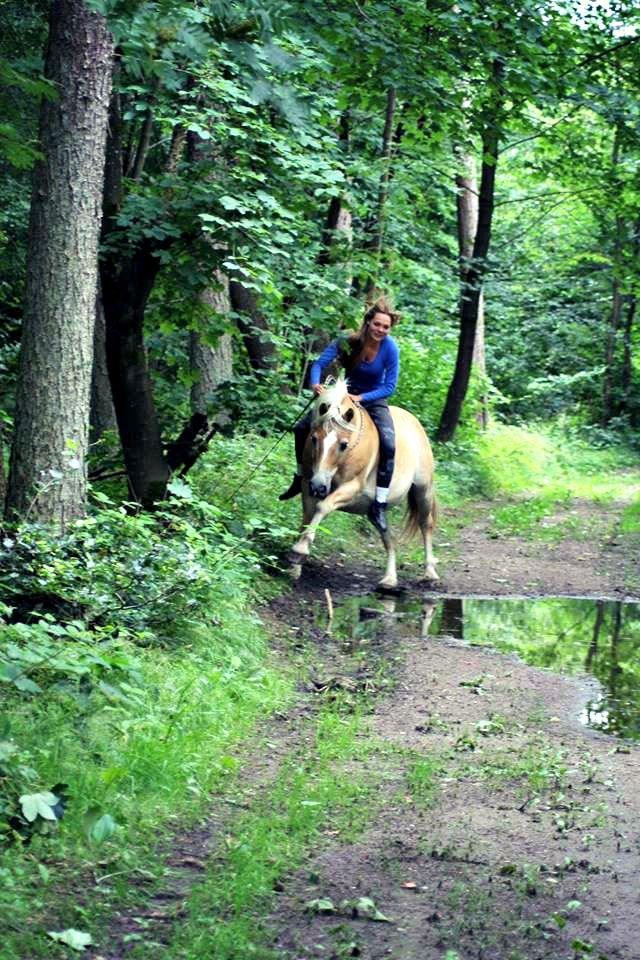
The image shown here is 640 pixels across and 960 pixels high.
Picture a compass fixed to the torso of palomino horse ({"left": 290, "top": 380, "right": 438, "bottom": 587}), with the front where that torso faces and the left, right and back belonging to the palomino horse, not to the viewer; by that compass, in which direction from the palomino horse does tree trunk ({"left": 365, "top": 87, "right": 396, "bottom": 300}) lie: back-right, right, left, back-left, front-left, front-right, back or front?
back-right

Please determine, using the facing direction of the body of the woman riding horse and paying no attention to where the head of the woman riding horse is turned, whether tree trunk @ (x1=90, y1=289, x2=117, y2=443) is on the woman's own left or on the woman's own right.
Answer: on the woman's own right

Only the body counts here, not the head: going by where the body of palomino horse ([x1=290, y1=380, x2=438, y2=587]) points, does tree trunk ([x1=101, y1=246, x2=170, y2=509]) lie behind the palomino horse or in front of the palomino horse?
in front

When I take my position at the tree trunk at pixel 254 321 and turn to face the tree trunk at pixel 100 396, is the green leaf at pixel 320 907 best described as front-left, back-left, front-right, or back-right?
front-left

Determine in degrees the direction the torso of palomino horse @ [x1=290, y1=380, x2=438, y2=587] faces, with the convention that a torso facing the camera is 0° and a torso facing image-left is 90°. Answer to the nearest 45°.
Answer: approximately 45°

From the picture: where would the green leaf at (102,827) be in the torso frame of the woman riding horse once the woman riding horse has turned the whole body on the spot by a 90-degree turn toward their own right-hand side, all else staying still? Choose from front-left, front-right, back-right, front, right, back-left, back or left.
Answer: back-left

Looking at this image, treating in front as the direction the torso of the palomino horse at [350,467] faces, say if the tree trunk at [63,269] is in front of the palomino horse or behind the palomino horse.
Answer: in front

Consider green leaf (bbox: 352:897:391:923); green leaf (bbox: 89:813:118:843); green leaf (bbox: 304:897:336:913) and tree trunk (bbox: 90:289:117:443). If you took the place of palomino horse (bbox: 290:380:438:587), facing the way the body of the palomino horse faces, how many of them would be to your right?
1

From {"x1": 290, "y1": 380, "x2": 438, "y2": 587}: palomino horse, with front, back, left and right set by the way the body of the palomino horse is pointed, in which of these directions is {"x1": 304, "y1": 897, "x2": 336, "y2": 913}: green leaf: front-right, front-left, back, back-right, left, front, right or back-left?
front-left

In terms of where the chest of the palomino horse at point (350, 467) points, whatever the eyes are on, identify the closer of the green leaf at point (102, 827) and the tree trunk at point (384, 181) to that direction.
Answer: the green leaf

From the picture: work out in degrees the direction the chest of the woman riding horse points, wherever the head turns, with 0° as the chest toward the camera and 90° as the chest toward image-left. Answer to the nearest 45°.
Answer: approximately 45°

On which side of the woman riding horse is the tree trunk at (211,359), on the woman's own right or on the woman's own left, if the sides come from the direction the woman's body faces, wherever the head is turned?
on the woman's own right
